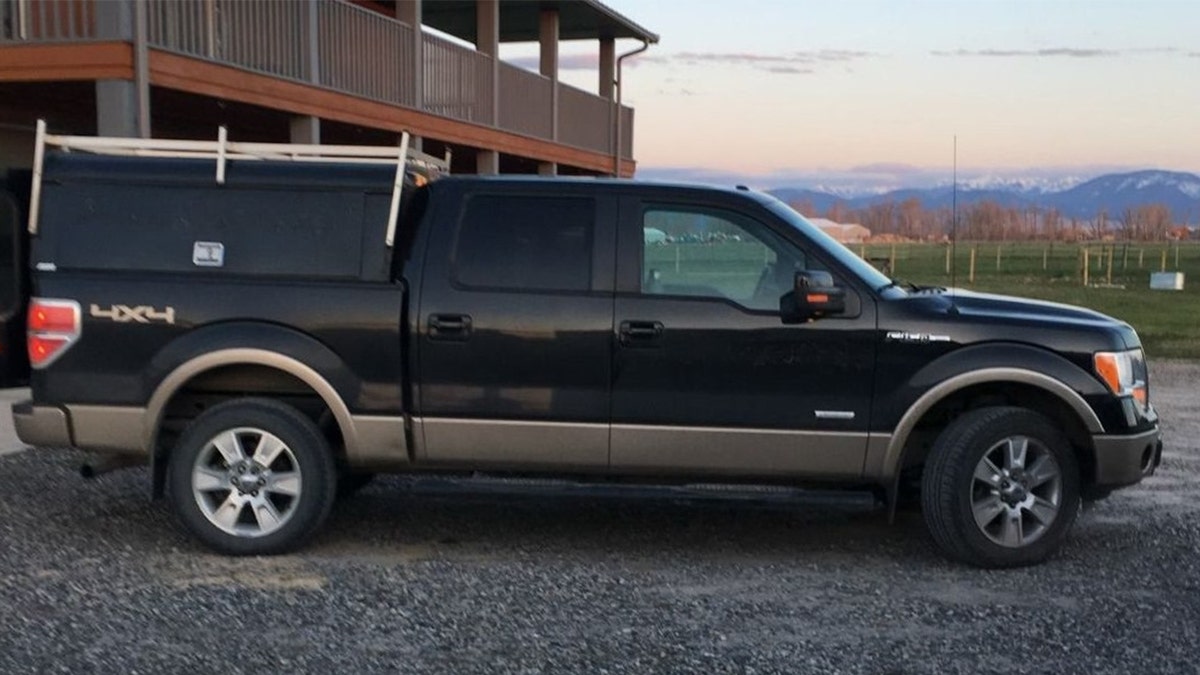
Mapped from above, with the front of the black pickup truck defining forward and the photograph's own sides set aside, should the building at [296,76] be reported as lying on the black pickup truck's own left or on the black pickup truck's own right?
on the black pickup truck's own left

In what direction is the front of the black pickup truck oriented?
to the viewer's right
